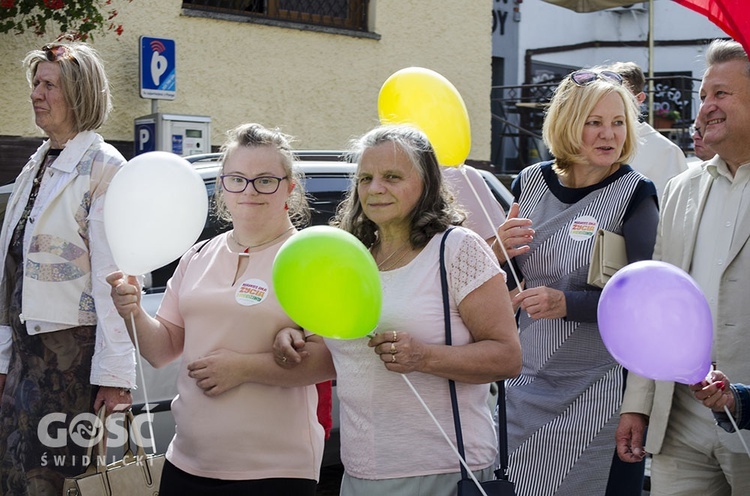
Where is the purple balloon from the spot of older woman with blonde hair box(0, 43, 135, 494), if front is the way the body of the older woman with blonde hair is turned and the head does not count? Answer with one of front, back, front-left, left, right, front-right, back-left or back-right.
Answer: left

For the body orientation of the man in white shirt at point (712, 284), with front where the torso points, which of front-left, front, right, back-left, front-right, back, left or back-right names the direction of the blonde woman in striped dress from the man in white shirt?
right

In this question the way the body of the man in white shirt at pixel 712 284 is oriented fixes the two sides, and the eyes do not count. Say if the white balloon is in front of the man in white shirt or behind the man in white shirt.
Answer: in front

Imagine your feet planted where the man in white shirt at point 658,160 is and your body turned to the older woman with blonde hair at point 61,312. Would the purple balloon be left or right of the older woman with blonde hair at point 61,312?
left

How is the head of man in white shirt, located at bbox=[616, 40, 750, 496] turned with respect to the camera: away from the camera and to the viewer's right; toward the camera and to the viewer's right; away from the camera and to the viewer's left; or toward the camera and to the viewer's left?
toward the camera and to the viewer's left

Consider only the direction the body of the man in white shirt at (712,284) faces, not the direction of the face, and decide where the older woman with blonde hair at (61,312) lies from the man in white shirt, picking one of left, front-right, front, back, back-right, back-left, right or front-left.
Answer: front-right

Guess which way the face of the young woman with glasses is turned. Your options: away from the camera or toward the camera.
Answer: toward the camera

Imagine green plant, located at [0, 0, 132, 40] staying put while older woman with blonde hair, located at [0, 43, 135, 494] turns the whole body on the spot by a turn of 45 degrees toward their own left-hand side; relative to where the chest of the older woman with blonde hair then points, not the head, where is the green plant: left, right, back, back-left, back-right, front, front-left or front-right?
back

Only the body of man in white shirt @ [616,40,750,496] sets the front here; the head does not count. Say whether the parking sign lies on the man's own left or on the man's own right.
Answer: on the man's own right

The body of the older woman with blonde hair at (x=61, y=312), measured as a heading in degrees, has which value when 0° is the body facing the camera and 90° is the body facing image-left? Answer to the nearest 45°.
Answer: approximately 45°

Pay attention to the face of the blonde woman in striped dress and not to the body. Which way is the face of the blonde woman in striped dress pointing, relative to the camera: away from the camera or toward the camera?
toward the camera

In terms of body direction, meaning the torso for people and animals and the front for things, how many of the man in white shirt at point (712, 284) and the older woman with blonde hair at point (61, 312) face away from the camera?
0

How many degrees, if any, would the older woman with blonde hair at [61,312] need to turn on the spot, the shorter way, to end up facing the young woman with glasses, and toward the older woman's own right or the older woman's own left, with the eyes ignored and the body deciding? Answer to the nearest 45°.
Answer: approximately 90° to the older woman's own left

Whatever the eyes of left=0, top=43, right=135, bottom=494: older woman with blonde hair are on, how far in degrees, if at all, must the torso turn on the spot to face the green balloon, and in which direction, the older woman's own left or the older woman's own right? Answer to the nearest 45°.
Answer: approximately 90° to the older woman's own left
